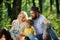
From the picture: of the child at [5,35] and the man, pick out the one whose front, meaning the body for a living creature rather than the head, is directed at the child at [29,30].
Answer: the man

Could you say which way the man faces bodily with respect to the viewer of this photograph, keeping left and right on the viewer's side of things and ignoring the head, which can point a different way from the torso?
facing the viewer and to the left of the viewer

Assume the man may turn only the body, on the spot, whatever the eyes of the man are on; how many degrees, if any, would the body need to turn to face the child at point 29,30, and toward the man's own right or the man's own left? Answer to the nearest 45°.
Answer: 0° — they already face them

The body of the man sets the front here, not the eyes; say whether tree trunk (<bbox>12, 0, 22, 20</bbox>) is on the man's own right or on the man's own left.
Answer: on the man's own right

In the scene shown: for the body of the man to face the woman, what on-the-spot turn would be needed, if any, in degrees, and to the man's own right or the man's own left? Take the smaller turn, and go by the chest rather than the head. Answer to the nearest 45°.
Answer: approximately 45° to the man's own right

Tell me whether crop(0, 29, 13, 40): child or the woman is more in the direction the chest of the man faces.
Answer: the child
